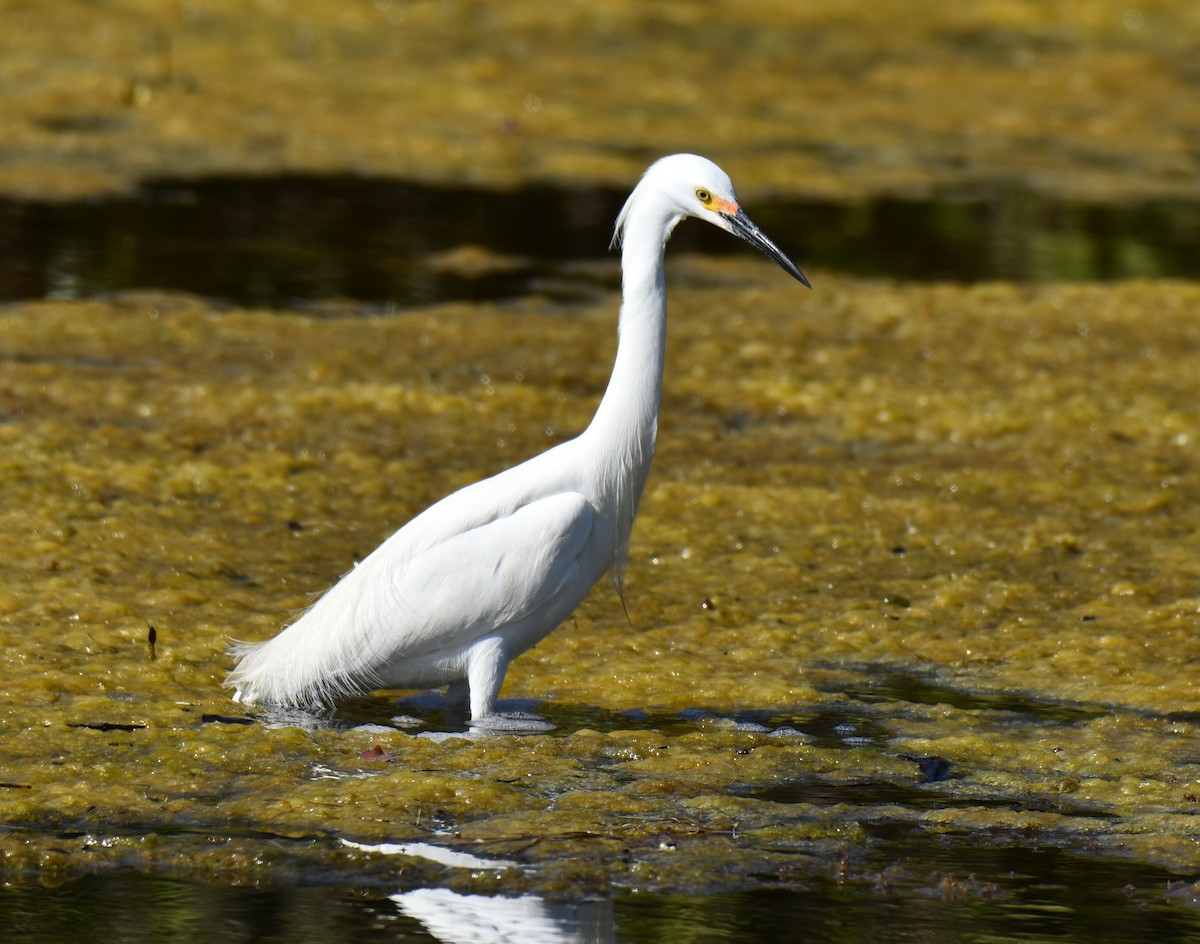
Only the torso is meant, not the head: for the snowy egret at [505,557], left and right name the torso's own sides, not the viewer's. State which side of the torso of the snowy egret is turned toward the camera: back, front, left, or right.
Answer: right

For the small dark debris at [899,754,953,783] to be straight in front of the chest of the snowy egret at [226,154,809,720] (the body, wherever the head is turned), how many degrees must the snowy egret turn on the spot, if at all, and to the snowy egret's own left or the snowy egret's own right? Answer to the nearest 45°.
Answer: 0° — it already faces it

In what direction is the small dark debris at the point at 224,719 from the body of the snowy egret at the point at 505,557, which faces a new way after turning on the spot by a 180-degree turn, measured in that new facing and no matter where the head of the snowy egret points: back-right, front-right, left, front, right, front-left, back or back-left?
front
